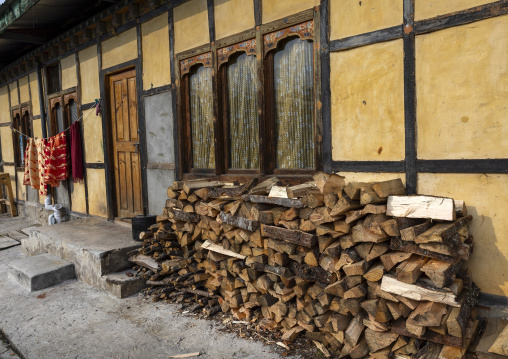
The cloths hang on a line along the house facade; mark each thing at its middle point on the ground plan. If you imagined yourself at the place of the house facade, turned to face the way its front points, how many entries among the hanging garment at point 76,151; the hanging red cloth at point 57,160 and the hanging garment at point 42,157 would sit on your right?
3

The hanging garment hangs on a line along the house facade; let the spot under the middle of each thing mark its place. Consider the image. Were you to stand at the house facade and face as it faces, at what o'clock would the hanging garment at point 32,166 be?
The hanging garment is roughly at 3 o'clock from the house facade.

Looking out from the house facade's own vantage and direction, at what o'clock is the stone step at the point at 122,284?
The stone step is roughly at 2 o'clock from the house facade.

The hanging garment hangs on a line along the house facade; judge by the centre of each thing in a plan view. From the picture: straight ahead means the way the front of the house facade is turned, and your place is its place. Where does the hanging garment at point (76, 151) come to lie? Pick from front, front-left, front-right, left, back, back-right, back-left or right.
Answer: right

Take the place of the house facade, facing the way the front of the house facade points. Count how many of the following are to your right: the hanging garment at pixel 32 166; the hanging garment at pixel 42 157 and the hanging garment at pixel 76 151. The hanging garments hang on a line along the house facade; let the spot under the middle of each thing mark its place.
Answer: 3

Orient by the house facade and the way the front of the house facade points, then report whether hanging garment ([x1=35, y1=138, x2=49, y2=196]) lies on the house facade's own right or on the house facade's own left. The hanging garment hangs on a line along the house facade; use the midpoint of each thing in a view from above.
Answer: on the house facade's own right

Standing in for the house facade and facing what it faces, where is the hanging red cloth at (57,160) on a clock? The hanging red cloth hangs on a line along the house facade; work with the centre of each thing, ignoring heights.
The hanging red cloth is roughly at 3 o'clock from the house facade.

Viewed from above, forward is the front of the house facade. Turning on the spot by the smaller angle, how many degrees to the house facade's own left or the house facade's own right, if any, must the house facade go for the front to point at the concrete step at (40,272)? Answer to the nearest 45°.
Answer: approximately 45° to the house facade's own right

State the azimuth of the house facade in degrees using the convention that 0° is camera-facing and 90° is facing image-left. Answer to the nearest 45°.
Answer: approximately 45°

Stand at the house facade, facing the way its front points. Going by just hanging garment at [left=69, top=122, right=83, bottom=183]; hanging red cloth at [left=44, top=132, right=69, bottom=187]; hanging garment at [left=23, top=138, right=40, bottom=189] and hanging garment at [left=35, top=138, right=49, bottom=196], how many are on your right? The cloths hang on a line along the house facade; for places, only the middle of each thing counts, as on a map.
4
